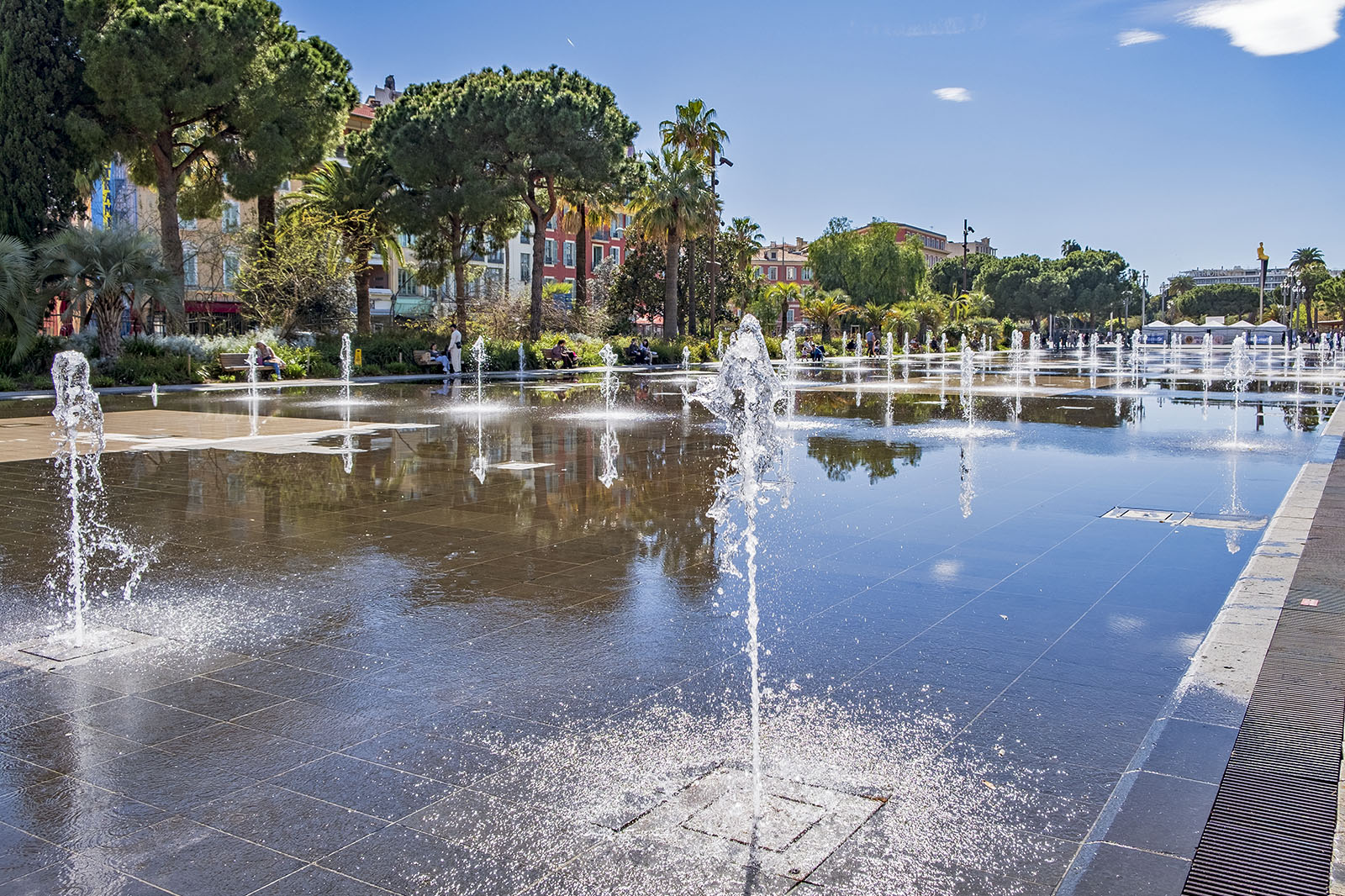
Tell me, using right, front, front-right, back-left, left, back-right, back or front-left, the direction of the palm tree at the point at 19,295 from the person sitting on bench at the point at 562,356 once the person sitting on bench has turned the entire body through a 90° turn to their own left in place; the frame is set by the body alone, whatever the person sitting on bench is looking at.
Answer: back

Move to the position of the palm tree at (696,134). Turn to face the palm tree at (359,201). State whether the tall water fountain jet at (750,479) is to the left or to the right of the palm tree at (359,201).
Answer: left

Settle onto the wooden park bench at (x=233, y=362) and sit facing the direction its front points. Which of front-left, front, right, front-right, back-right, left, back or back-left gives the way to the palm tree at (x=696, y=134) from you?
left

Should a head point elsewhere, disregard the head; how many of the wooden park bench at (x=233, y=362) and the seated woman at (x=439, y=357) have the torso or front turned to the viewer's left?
0

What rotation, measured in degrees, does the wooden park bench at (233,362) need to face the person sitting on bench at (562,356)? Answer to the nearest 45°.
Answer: approximately 90° to its left

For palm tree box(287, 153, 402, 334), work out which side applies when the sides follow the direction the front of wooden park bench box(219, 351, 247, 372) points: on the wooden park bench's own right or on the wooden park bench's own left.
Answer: on the wooden park bench's own left

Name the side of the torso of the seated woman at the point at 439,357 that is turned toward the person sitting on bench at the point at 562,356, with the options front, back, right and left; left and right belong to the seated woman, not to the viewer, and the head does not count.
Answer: left

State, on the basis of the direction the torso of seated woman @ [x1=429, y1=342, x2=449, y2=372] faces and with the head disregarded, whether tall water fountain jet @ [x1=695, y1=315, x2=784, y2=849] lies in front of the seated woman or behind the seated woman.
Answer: in front

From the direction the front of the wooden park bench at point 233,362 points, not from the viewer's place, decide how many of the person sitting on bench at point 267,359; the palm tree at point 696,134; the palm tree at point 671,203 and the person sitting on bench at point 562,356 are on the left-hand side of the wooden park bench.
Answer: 4

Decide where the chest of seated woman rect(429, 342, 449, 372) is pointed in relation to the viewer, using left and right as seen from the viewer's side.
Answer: facing the viewer and to the right of the viewer

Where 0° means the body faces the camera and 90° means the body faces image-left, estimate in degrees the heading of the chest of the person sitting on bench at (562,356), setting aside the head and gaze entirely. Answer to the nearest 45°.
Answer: approximately 315°

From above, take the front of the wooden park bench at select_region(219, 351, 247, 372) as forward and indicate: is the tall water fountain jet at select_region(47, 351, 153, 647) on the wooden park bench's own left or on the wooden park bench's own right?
on the wooden park bench's own right

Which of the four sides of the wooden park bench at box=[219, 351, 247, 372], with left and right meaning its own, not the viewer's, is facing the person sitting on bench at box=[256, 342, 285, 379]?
left
